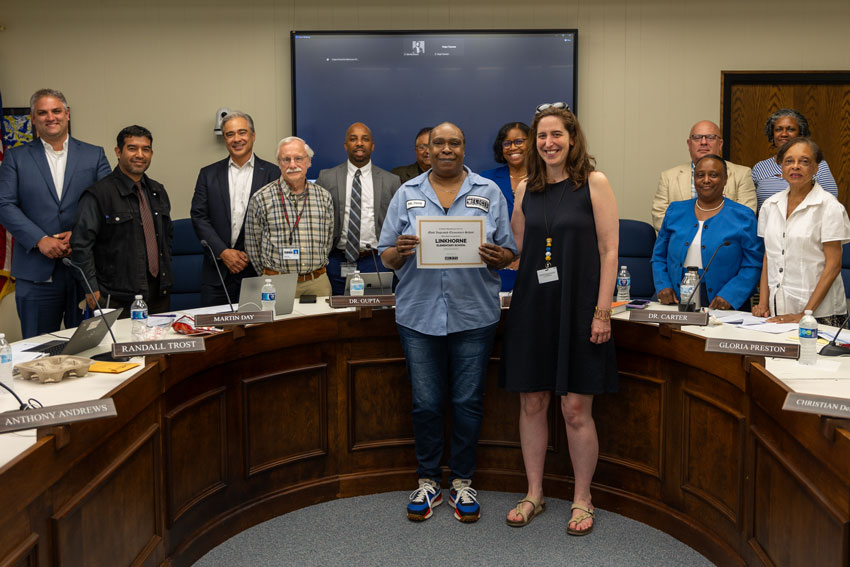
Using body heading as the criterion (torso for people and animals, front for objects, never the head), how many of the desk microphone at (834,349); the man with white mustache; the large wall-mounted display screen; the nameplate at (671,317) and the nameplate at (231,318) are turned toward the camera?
4

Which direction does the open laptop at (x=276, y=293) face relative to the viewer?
away from the camera

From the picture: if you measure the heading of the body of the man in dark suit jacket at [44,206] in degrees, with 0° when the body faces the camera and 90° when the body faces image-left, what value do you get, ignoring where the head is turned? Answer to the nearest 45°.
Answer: approximately 315°

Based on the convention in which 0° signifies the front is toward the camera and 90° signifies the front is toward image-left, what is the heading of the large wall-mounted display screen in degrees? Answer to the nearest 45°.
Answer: approximately 0°

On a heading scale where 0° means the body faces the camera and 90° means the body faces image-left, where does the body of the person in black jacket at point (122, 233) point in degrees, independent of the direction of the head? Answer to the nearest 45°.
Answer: approximately 315°
